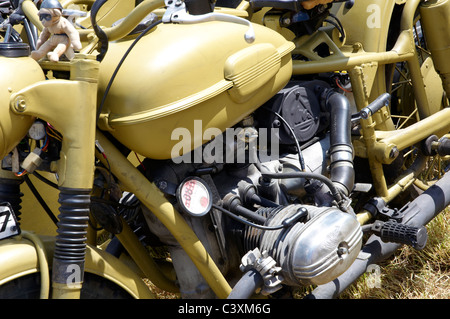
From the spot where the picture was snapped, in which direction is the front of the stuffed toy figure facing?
facing the viewer and to the left of the viewer
